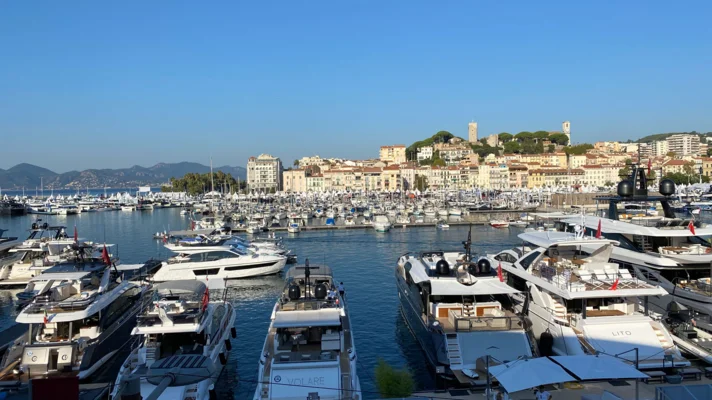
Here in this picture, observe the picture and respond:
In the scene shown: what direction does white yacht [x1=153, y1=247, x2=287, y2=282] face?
to the viewer's right

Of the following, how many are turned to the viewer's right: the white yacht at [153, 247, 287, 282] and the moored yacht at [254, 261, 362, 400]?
1

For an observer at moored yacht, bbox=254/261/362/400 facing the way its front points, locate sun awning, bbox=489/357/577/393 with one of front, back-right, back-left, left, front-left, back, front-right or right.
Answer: back-right

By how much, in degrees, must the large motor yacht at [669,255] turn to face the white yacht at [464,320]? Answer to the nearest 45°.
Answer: approximately 90° to its left

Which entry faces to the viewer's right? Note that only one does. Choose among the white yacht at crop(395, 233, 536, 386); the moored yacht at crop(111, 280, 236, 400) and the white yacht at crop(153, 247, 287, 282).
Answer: the white yacht at crop(153, 247, 287, 282)

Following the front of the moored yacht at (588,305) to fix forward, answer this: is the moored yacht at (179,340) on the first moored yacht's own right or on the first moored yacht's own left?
on the first moored yacht's own left

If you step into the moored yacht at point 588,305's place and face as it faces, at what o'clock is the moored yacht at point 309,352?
the moored yacht at point 309,352 is roughly at 9 o'clock from the moored yacht at point 588,305.

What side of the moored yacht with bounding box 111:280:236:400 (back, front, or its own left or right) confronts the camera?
back

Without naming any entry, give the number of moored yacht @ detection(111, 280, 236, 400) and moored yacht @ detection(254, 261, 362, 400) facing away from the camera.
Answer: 2

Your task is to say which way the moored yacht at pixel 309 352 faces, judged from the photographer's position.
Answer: facing away from the viewer

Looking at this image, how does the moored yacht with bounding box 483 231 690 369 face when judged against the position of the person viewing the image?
facing away from the viewer and to the left of the viewer

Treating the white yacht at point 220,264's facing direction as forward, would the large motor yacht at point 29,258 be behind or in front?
behind
